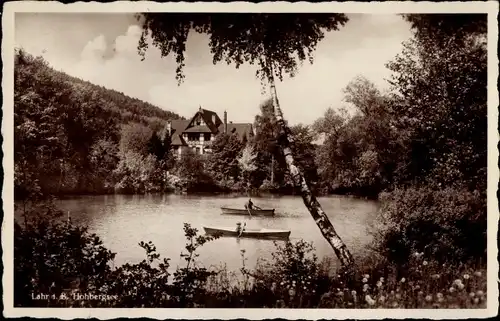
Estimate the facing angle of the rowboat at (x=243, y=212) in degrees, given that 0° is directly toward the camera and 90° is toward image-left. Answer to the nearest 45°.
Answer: approximately 90°
